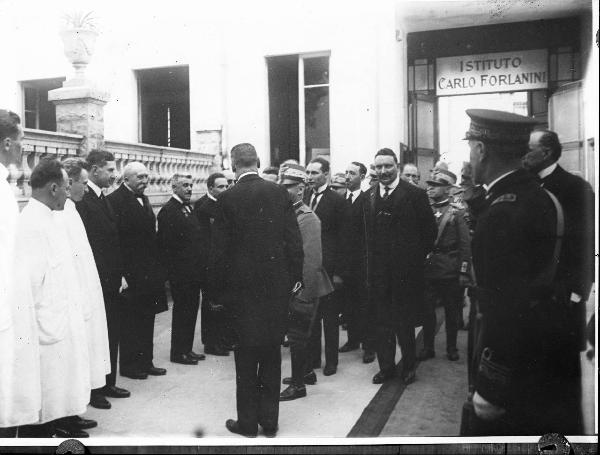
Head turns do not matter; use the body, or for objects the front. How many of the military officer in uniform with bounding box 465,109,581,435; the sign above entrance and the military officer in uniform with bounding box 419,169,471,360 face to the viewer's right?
0

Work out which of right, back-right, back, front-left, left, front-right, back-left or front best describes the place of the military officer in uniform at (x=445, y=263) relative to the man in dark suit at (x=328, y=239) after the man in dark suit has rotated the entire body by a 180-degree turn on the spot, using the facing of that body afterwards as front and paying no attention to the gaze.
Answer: right

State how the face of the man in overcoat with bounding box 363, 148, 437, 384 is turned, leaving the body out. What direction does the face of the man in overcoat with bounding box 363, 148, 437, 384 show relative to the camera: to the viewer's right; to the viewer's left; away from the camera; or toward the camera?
toward the camera

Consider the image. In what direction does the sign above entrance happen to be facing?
toward the camera

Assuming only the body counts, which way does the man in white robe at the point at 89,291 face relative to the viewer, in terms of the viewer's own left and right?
facing to the right of the viewer

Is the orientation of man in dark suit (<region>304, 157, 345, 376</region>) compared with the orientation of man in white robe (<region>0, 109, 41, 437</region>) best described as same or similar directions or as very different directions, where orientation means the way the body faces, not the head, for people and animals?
very different directions

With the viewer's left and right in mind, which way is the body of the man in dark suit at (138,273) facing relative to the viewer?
facing the viewer and to the right of the viewer

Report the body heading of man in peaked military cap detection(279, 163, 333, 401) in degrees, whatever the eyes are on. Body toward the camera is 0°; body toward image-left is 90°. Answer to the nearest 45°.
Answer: approximately 90°

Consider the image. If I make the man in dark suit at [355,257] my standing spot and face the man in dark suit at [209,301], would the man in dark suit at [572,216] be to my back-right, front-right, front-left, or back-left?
back-left

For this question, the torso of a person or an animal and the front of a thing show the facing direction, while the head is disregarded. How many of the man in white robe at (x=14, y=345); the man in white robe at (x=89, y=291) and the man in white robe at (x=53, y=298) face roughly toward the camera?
0

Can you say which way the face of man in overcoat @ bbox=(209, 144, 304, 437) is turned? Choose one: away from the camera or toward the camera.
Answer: away from the camera

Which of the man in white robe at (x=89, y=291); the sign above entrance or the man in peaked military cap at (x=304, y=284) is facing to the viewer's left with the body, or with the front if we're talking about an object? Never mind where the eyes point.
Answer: the man in peaked military cap

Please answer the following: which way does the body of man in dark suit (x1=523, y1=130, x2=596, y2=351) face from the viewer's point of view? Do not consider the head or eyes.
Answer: to the viewer's left

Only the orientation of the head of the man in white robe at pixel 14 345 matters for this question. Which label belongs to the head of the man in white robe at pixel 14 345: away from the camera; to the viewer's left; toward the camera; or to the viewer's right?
to the viewer's right

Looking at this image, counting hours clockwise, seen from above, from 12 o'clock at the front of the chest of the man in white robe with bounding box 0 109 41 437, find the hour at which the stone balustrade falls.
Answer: The stone balustrade is roughly at 10 o'clock from the man in white robe.

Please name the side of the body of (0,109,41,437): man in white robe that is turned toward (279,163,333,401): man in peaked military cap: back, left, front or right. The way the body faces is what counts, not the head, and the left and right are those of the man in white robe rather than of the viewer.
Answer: front
